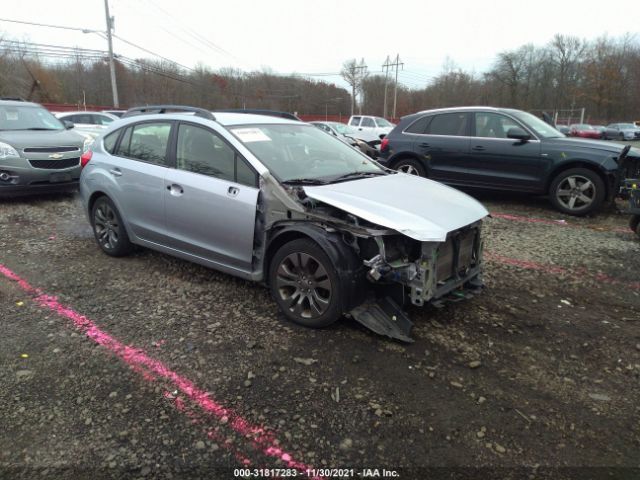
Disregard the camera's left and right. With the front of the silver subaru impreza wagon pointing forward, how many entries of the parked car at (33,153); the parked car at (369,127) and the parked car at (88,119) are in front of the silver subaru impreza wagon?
0

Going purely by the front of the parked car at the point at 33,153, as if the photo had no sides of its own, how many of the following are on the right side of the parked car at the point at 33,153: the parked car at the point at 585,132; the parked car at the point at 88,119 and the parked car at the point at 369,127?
0

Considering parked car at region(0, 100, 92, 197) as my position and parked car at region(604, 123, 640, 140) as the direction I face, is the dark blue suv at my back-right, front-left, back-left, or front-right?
front-right

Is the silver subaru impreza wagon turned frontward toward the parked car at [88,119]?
no

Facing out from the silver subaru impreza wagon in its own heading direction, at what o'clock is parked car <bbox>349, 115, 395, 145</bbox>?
The parked car is roughly at 8 o'clock from the silver subaru impreza wagon.

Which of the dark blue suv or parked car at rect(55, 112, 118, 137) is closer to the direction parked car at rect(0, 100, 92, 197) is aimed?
the dark blue suv

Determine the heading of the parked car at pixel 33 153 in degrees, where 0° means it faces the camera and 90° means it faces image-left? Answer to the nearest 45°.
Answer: approximately 315°

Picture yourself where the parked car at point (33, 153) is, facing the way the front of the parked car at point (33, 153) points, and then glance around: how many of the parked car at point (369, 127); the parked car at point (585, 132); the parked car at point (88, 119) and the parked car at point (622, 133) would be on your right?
0

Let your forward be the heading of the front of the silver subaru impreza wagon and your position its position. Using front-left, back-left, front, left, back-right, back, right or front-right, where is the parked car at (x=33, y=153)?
back

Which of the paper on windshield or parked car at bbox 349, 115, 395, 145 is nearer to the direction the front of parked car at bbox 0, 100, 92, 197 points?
the paper on windshield

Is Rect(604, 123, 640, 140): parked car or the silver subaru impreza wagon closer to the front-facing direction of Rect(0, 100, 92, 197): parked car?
the silver subaru impreza wagon

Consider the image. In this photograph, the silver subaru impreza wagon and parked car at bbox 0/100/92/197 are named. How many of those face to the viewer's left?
0

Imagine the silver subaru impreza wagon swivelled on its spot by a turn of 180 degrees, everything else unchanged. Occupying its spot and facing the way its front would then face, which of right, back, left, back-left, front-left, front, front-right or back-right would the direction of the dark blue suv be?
right

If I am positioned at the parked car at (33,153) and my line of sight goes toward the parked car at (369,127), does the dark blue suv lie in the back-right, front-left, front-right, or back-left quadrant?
front-right

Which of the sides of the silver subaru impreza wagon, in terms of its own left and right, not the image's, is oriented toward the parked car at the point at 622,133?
left

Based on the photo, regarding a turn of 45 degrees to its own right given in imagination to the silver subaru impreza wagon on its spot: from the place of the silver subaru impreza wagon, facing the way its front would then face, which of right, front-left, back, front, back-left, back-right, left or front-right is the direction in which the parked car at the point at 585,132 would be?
back-left

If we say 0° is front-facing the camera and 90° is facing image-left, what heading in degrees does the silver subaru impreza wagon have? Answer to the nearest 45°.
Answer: approximately 315°
